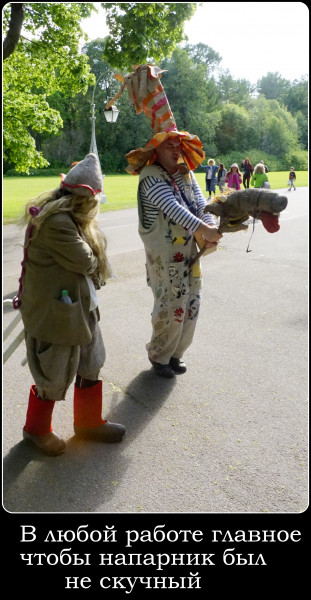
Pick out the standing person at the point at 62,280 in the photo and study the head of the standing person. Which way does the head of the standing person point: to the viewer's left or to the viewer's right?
to the viewer's right

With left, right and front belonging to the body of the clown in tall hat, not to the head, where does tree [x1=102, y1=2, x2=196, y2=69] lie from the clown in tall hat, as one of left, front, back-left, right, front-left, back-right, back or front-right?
back-left

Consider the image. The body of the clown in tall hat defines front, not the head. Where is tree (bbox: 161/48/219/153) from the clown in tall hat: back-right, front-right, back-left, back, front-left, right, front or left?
back-left

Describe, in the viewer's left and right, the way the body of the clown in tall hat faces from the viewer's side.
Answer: facing the viewer and to the right of the viewer

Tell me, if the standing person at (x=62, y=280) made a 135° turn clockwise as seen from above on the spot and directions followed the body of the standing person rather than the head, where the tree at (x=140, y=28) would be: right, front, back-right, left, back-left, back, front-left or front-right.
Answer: back-right

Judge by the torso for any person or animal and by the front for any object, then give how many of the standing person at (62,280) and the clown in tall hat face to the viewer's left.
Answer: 0

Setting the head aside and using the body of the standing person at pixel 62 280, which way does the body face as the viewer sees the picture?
to the viewer's right

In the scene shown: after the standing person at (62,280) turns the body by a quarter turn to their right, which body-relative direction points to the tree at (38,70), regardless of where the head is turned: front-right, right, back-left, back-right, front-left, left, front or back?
back

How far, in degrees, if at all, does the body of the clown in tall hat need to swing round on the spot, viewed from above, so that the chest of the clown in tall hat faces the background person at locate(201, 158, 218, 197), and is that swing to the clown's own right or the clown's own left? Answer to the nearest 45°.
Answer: approximately 135° to the clown's own left
